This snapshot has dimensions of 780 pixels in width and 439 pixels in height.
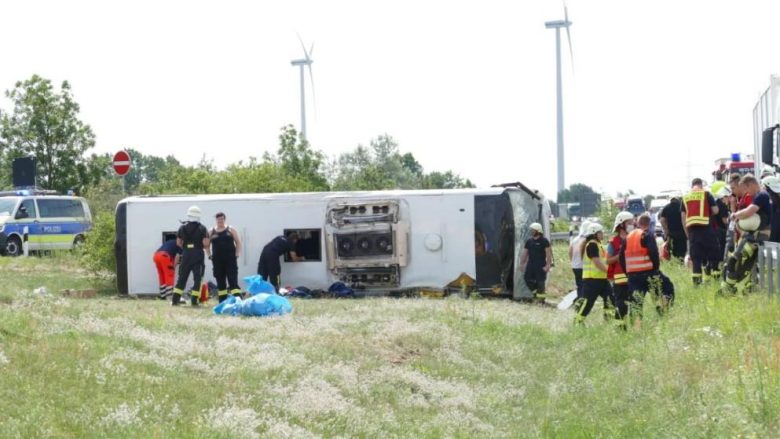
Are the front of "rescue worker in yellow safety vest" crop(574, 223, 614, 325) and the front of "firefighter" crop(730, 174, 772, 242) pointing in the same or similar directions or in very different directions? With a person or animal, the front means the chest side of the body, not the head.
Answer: very different directions

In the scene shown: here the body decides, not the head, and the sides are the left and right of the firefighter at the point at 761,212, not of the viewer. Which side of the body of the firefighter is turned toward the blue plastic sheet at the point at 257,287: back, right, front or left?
front

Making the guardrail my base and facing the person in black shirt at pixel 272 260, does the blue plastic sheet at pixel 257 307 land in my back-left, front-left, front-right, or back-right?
front-left

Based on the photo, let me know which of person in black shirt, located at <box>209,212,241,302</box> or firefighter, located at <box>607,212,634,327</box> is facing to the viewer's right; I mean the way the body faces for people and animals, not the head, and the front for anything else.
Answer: the firefighter

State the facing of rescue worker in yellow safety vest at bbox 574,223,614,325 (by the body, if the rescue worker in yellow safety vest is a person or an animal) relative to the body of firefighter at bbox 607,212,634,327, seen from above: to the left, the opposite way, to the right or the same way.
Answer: the same way

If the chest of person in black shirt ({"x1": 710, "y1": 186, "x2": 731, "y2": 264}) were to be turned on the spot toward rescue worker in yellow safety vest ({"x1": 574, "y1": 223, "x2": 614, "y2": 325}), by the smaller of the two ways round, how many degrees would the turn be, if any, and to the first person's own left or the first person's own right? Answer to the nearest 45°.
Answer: approximately 135° to the first person's own right

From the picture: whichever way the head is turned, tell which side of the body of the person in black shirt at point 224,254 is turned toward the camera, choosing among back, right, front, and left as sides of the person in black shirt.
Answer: front

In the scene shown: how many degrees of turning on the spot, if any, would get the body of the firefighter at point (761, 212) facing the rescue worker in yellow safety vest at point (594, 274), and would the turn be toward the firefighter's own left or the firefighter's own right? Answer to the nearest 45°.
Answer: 0° — they already face them

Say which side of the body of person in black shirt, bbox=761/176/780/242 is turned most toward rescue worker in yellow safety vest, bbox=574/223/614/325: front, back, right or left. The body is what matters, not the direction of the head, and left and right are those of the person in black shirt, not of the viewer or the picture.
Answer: front

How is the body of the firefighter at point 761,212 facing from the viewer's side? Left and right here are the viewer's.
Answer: facing to the left of the viewer

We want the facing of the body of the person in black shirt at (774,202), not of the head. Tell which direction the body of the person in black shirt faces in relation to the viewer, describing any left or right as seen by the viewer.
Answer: facing to the left of the viewer

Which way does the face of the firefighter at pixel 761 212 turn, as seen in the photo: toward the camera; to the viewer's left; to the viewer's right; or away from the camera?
to the viewer's left
